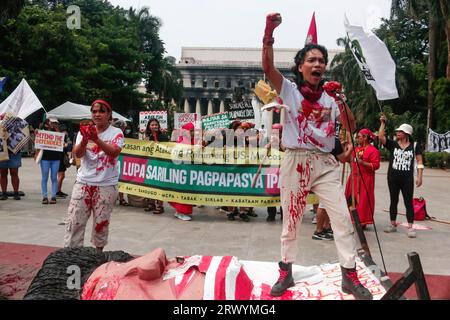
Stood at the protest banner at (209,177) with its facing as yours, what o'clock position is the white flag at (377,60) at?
The white flag is roughly at 9 o'clock from the protest banner.

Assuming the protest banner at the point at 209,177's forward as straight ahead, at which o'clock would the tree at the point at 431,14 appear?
The tree is roughly at 7 o'clock from the protest banner.

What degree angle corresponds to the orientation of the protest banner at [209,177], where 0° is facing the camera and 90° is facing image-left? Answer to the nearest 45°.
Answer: approximately 0°

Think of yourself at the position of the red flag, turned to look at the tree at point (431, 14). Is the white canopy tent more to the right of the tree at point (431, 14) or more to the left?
left

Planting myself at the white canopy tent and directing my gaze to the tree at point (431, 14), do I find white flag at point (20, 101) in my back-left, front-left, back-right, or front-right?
back-right

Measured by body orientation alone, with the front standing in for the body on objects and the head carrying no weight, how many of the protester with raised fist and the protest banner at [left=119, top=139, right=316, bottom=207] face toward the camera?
2

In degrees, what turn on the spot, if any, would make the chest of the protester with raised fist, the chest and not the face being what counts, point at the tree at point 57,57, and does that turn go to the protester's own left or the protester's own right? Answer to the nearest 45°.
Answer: approximately 135° to the protester's own right

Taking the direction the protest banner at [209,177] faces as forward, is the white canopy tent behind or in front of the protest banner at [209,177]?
behind
